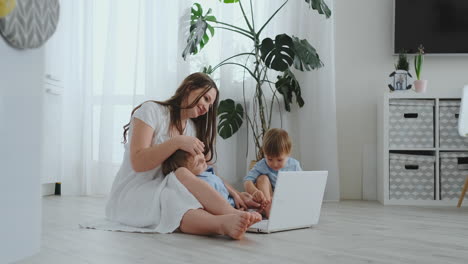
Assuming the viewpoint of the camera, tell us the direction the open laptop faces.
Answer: facing away from the viewer and to the left of the viewer

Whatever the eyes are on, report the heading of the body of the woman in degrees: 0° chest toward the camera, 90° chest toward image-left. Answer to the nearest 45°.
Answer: approximately 315°

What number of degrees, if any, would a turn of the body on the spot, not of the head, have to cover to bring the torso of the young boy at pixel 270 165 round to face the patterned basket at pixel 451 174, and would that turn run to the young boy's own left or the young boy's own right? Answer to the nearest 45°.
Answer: approximately 135° to the young boy's own left

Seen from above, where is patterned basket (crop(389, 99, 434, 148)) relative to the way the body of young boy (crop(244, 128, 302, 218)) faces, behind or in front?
behind

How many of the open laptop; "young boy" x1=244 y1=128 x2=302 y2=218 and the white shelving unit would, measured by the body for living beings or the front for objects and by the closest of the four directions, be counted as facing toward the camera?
2

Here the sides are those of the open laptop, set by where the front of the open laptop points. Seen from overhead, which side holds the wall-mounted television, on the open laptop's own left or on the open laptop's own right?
on the open laptop's own right

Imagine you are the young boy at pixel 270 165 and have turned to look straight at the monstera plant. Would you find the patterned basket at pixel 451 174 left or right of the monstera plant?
right

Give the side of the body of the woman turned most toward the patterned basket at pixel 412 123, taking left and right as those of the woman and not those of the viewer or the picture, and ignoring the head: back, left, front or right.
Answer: left

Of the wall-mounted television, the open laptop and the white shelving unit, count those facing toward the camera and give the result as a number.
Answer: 2

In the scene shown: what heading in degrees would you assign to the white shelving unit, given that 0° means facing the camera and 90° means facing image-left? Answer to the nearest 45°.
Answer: approximately 0°

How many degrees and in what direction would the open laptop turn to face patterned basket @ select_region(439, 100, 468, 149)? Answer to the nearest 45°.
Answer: approximately 90° to its right

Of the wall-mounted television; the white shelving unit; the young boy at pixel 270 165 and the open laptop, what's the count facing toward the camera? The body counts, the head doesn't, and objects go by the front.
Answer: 3
